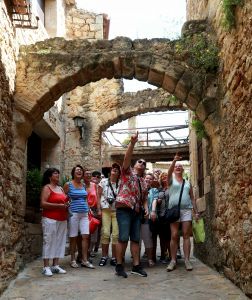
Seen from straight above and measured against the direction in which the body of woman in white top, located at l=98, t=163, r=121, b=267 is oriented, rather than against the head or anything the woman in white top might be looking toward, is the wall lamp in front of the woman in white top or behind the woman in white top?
behind

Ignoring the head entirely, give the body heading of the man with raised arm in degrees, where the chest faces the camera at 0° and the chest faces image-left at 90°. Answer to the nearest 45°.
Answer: approximately 315°

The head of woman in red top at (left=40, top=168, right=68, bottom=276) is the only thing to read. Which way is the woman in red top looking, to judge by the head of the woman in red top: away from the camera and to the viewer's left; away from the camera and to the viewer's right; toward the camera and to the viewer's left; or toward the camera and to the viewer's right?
toward the camera and to the viewer's right

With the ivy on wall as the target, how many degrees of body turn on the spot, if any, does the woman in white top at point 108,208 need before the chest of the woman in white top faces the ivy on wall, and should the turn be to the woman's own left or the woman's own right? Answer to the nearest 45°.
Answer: approximately 45° to the woman's own left

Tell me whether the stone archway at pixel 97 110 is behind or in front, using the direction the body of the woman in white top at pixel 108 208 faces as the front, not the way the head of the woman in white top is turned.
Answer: behind

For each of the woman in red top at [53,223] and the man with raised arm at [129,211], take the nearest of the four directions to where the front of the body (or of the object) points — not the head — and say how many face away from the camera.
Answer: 0

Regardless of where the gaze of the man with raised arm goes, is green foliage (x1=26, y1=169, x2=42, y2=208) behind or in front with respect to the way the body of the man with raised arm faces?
behind

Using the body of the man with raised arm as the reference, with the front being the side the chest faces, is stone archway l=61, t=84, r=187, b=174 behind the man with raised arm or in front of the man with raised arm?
behind

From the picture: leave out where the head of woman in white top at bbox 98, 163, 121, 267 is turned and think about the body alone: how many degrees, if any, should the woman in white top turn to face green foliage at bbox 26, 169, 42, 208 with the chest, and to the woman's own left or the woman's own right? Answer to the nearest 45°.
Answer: approximately 135° to the woman's own right
